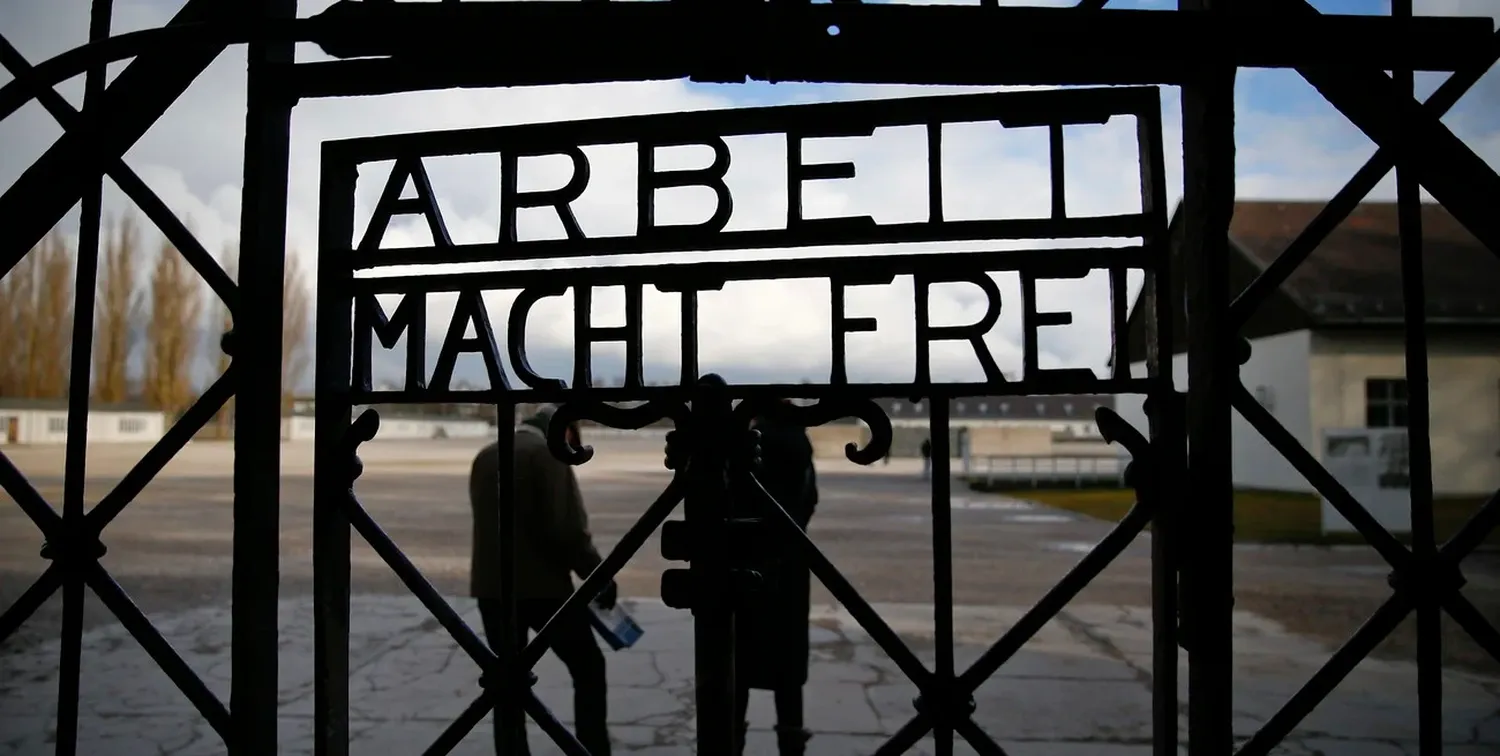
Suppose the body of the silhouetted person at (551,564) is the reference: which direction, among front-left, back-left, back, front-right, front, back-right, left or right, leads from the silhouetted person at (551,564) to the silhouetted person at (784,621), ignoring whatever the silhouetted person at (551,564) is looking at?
front-right

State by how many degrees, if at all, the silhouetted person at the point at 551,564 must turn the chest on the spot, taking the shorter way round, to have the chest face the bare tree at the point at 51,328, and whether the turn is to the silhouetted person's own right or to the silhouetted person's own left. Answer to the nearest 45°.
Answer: approximately 90° to the silhouetted person's own left

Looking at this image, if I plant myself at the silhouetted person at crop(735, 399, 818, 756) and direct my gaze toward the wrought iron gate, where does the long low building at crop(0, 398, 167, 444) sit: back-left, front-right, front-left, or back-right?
back-right

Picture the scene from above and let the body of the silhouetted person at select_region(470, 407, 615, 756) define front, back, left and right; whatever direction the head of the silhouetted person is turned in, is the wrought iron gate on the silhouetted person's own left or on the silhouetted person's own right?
on the silhouetted person's own right

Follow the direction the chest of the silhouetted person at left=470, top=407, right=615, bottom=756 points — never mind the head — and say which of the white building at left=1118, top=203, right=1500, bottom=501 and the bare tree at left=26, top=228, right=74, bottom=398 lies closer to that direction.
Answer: the white building

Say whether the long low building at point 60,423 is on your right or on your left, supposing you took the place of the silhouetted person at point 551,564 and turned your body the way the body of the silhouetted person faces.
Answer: on your left

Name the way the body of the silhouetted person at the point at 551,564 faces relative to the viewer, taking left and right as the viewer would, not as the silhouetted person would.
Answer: facing away from the viewer and to the right of the viewer

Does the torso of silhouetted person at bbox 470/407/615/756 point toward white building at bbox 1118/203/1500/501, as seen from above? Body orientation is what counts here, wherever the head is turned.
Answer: yes
